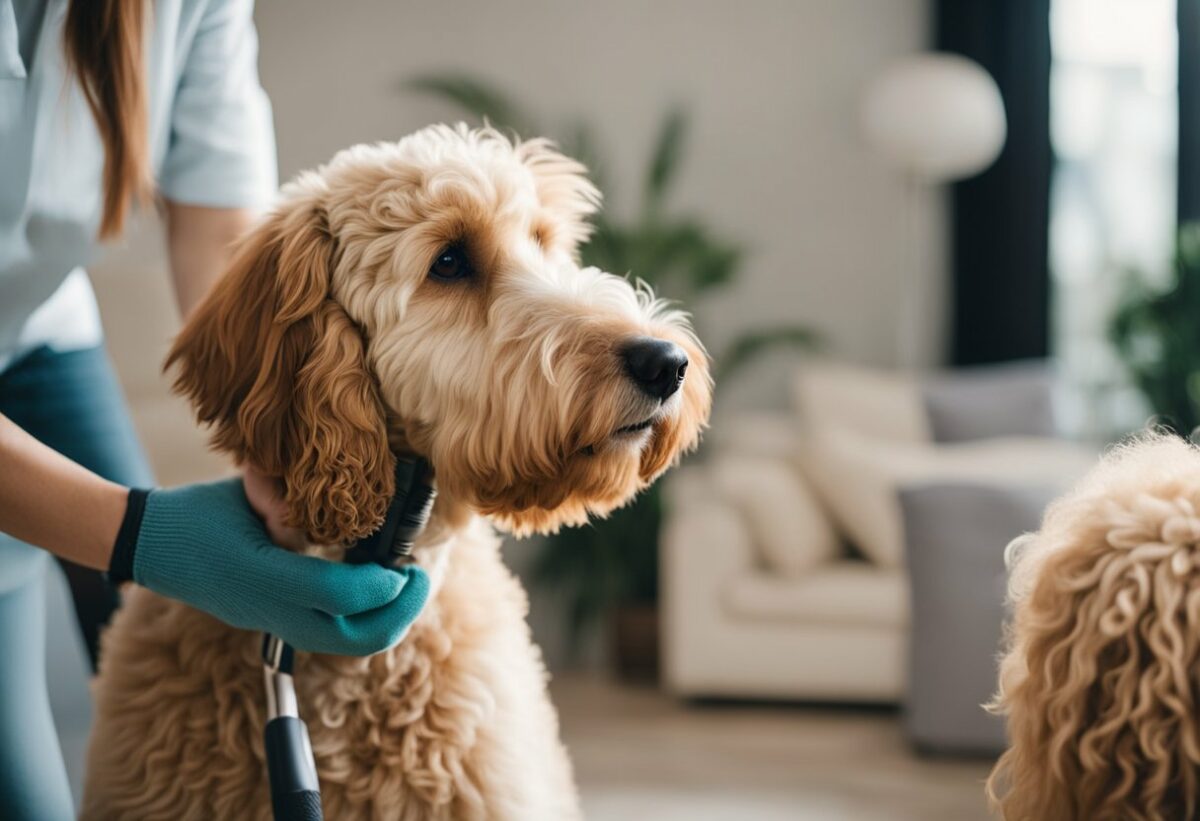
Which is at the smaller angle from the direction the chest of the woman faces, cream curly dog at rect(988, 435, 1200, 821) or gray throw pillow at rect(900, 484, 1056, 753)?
the cream curly dog

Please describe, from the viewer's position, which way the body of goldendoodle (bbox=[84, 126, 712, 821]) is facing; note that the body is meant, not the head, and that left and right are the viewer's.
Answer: facing the viewer and to the right of the viewer

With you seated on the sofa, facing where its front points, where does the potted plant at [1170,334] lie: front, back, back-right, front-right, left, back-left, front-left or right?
back-left

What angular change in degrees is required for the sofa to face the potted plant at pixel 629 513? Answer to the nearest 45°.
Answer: approximately 135° to its right

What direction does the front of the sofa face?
toward the camera

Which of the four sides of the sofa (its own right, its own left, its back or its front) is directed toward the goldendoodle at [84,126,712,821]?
front

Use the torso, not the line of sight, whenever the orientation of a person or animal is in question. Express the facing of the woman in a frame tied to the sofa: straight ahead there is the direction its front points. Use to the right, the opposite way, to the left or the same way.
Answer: to the left

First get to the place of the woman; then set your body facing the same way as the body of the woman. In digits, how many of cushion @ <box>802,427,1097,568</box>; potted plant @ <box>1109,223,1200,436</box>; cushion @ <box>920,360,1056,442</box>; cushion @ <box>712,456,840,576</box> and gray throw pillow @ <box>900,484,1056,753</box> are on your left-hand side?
5

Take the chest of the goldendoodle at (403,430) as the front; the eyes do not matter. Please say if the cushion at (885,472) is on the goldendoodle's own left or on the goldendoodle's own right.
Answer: on the goldendoodle's own left

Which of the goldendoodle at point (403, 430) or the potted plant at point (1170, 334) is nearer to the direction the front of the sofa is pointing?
the goldendoodle

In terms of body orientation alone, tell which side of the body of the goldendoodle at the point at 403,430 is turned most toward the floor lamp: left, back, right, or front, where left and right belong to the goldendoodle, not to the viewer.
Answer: left
